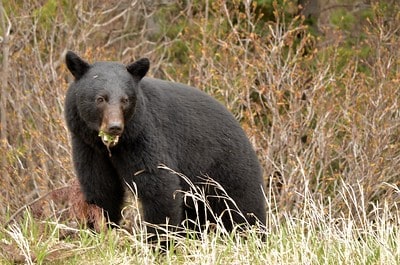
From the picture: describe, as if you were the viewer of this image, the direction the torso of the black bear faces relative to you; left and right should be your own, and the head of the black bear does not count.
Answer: facing the viewer and to the left of the viewer
